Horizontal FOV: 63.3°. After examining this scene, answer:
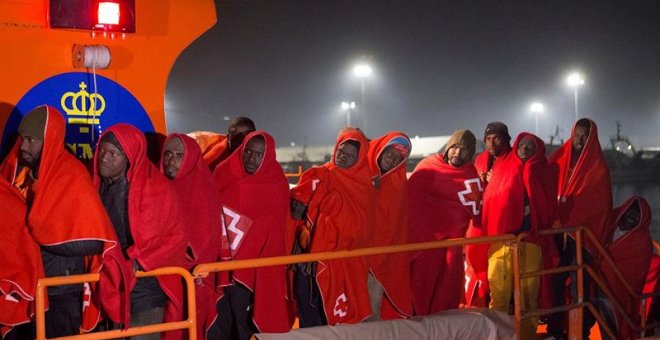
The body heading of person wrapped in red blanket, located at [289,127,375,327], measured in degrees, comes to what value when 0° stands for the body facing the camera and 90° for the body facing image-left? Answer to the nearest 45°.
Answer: approximately 45°

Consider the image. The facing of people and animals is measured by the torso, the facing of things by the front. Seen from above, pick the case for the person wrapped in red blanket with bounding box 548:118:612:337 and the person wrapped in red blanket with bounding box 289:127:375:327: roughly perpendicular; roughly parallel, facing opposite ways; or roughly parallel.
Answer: roughly parallel

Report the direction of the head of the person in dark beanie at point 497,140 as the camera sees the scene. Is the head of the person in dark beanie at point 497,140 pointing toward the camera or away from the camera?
toward the camera

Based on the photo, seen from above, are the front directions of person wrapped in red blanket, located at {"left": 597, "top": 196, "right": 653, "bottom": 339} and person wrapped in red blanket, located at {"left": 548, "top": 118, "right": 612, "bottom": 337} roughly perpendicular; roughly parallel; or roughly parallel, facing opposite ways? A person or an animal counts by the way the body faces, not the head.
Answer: roughly parallel

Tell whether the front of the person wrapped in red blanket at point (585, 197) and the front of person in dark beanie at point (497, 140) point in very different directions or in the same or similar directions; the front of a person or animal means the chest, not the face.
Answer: same or similar directions

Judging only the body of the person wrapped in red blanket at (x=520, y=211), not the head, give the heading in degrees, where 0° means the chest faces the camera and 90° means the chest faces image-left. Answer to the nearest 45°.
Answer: approximately 0°

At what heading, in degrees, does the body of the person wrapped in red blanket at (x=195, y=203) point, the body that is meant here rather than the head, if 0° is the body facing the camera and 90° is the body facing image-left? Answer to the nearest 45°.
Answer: approximately 45°

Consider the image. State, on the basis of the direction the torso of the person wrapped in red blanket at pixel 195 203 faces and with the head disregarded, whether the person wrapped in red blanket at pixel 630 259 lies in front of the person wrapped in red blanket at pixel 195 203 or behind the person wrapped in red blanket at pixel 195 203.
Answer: behind

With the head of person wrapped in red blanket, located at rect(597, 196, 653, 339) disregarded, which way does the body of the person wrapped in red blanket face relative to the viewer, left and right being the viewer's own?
facing the viewer and to the left of the viewer
